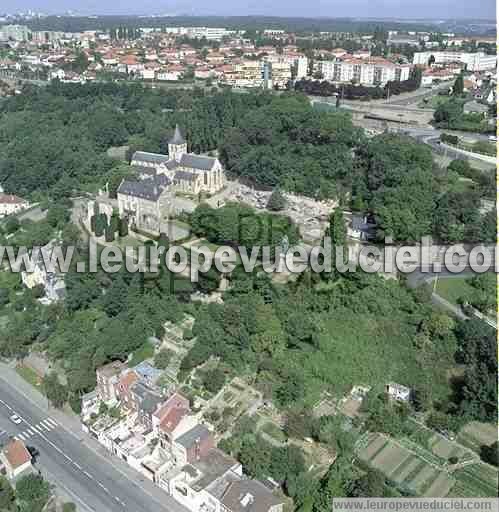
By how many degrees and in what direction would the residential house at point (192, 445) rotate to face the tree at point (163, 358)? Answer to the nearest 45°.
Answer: approximately 135° to its right

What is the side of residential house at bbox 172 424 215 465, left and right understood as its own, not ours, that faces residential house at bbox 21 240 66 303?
right

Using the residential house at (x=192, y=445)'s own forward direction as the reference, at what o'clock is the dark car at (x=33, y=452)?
The dark car is roughly at 2 o'clock from the residential house.

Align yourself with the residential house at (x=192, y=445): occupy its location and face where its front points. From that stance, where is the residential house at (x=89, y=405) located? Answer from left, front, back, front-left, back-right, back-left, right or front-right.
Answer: right

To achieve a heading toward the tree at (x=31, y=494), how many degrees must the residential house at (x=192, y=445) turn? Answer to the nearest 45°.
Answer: approximately 45° to its right

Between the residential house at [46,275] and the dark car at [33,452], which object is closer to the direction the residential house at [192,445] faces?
the dark car

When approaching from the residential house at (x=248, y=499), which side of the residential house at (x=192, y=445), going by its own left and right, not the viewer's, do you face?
left

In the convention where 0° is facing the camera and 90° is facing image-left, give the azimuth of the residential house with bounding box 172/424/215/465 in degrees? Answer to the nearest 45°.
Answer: approximately 45°

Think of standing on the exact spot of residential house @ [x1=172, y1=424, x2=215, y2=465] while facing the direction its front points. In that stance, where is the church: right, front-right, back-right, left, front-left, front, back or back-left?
back-right

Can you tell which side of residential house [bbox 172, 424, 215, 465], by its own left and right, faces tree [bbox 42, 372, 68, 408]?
right

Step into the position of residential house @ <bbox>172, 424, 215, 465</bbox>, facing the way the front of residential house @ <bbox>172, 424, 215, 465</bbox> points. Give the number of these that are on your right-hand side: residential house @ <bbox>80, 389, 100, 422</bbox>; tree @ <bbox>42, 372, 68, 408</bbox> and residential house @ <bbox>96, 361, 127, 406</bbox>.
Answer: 3
